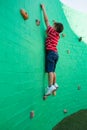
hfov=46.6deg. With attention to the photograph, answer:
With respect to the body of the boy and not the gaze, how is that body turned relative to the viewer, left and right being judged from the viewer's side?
facing away from the viewer and to the left of the viewer

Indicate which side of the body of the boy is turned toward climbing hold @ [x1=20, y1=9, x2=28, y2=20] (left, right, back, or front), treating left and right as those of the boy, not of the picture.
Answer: left
